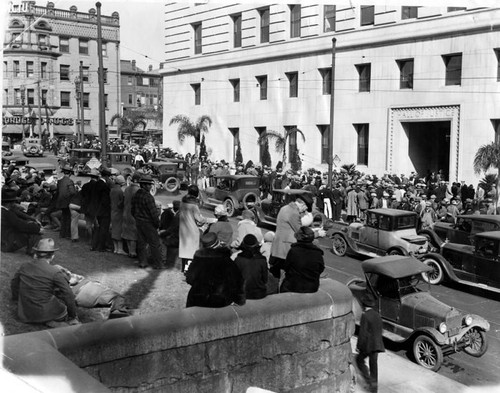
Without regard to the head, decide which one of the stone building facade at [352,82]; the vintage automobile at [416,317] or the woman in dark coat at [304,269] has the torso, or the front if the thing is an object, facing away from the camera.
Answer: the woman in dark coat

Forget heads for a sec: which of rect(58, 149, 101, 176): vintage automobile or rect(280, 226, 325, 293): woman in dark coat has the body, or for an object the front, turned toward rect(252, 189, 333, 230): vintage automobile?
the woman in dark coat

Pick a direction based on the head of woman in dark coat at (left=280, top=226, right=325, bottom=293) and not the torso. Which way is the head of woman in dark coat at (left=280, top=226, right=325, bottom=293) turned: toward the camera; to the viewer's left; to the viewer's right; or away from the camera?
away from the camera

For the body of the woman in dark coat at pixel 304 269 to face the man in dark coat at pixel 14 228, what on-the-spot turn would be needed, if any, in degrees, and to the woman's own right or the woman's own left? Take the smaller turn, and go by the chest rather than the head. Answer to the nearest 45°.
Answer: approximately 90° to the woman's own left

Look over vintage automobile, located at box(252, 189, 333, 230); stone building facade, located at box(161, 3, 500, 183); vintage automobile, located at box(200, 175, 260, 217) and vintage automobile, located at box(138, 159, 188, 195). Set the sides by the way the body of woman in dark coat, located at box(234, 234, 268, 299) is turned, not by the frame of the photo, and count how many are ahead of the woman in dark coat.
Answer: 4

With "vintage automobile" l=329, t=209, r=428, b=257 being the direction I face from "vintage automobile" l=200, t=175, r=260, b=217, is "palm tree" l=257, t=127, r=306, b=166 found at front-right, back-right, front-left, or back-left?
back-left

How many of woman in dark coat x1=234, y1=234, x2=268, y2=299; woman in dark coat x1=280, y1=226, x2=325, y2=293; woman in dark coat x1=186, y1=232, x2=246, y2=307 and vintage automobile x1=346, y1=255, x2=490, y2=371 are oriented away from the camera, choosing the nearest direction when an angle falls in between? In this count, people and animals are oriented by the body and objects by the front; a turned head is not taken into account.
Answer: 3

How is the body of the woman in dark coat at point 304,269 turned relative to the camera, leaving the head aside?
away from the camera

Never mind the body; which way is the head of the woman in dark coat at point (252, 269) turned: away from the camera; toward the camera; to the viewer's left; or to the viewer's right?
away from the camera

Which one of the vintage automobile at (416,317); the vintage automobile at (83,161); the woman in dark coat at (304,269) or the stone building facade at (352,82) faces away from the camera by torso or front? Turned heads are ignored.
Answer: the woman in dark coat

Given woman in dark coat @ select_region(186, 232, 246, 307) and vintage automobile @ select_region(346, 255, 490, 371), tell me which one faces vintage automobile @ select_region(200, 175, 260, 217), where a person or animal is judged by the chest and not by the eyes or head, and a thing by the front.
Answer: the woman in dark coat

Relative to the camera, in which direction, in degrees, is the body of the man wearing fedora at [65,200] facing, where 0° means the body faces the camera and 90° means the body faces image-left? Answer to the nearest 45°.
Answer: approximately 225°

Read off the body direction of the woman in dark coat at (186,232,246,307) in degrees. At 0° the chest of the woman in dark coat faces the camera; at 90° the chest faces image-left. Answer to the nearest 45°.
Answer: approximately 180°

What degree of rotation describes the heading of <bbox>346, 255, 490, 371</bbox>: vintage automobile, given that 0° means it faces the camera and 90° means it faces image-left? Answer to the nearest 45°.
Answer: approximately 315°

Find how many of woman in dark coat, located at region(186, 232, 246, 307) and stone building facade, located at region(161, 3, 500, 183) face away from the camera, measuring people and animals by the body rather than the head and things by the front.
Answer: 1

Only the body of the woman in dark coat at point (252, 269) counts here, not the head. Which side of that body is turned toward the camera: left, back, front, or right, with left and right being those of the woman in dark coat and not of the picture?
back

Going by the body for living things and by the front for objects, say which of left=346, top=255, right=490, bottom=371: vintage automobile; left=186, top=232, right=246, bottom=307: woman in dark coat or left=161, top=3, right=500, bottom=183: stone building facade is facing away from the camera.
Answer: the woman in dark coat
